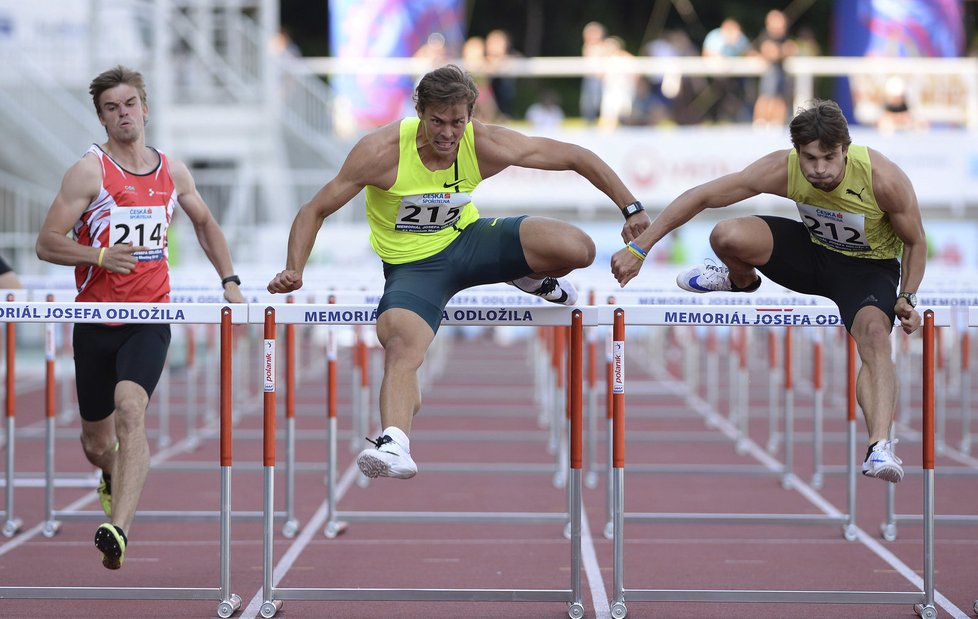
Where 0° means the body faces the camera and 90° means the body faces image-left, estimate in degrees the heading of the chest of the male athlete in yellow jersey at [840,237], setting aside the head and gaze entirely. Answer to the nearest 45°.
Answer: approximately 0°

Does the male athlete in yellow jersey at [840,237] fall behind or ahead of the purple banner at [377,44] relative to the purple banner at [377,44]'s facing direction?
ahead

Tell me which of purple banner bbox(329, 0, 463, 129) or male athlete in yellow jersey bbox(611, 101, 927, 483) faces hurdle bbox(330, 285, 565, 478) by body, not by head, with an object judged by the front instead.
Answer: the purple banner
